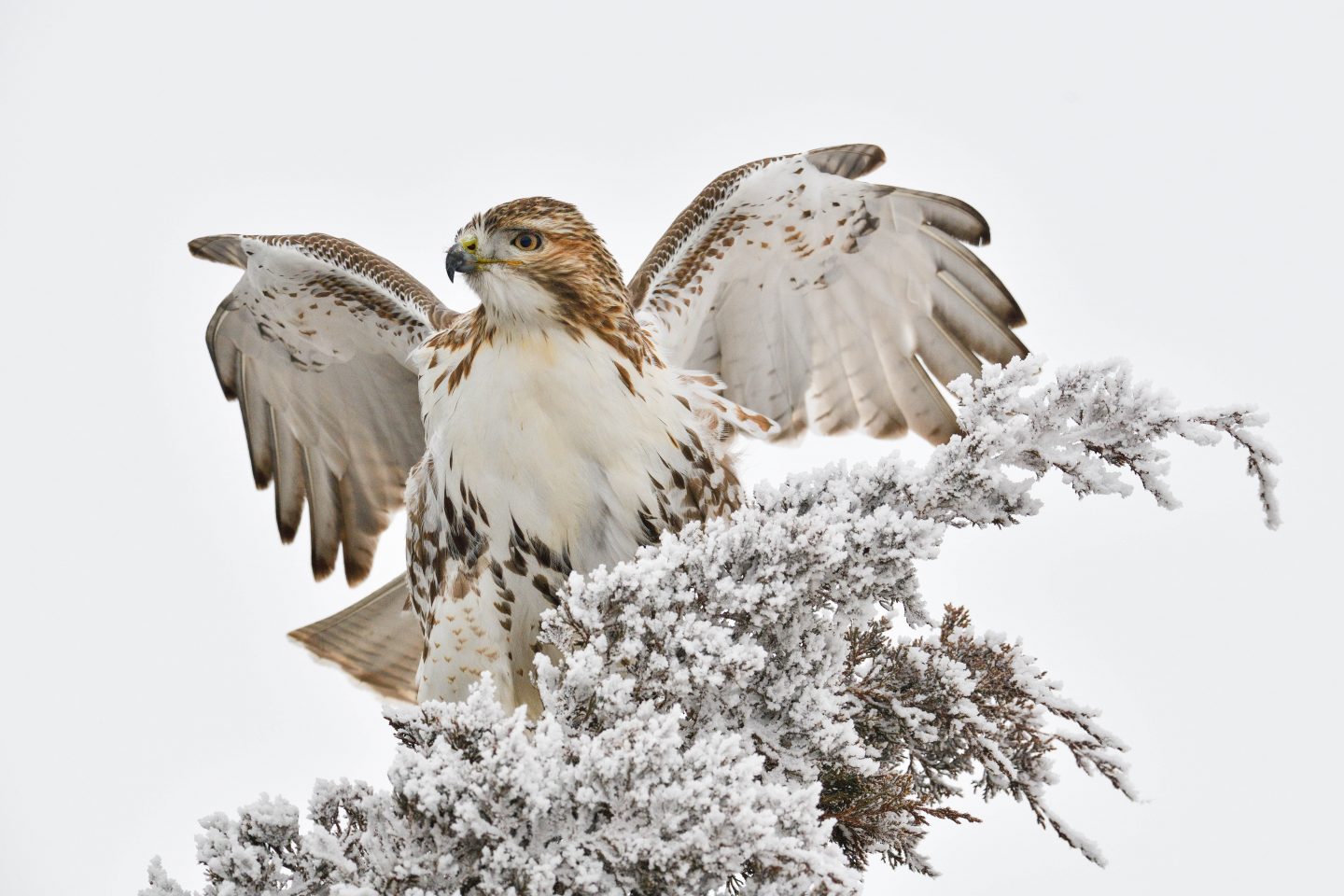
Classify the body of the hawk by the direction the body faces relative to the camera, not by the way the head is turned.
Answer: toward the camera
